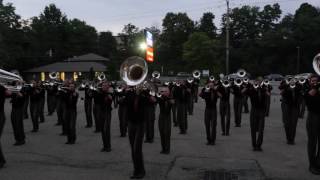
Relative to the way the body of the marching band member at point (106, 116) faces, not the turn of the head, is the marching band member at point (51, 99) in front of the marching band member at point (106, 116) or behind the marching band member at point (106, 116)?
behind

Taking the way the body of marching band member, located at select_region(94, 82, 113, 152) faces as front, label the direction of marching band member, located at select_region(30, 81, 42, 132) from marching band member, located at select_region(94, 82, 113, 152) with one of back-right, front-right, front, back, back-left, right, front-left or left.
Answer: back-right

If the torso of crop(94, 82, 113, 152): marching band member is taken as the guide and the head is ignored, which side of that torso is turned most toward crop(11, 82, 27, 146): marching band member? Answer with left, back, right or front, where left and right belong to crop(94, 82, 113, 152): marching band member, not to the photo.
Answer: right

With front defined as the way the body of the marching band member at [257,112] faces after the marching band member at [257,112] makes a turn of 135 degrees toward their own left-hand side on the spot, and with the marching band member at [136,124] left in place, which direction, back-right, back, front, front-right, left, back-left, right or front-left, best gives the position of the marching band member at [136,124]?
back

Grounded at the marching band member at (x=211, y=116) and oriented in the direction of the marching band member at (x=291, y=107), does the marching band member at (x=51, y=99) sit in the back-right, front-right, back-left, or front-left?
back-left

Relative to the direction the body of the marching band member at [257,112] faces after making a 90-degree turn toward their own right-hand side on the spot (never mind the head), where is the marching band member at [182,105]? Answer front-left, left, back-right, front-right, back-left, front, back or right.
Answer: front-right

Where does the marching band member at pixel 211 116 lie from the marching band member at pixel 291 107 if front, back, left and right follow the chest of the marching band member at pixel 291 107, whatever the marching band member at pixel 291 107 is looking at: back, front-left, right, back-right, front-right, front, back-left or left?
front-right

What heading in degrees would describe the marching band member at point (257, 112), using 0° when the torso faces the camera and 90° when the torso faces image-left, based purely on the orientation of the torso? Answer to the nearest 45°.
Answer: approximately 0°

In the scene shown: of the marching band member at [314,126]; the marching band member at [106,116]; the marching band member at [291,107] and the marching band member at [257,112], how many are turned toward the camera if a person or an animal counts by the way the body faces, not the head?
4

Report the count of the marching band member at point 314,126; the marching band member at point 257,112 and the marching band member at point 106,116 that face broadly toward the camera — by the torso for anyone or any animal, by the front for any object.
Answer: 3

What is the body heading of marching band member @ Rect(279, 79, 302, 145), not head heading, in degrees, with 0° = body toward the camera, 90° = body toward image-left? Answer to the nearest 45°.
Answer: approximately 0°
